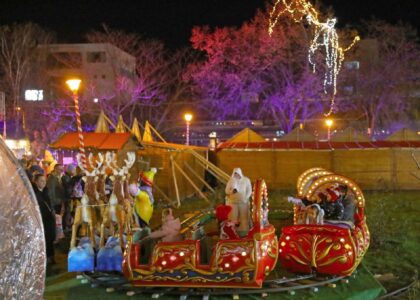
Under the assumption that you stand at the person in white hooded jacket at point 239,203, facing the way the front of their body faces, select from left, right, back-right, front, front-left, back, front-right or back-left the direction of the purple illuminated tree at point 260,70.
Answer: back-right

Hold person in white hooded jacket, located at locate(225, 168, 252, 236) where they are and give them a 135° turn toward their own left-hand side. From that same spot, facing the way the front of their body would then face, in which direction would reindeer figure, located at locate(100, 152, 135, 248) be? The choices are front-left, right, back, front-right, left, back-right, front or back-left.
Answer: back

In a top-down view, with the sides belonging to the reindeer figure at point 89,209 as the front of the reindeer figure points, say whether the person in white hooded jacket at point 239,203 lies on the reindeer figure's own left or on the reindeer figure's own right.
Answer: on the reindeer figure's own right

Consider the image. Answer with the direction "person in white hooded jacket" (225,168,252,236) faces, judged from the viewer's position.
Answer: facing the viewer and to the left of the viewer

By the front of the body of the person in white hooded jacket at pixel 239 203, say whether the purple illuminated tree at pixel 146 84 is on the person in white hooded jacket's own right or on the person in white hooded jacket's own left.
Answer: on the person in white hooded jacket's own right

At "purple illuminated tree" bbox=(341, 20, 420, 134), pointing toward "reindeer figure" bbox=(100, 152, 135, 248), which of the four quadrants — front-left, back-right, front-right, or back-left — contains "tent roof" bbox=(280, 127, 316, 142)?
front-right
